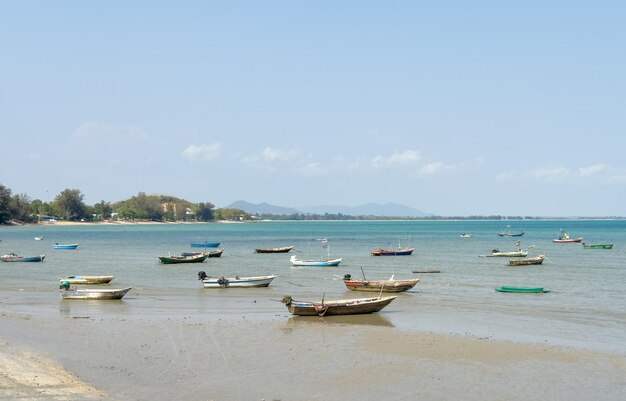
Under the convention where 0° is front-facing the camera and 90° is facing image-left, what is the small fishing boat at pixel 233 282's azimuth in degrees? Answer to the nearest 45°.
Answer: approximately 270°

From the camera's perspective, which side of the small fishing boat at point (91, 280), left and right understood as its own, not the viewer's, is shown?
right

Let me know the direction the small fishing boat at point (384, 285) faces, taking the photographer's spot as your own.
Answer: facing to the right of the viewer

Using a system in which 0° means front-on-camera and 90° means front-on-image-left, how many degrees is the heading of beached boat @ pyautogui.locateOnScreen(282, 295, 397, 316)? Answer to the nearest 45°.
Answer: approximately 270°

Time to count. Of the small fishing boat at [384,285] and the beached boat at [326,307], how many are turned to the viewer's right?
2

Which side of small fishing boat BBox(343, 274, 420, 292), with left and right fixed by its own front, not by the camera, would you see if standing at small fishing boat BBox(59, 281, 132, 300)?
back

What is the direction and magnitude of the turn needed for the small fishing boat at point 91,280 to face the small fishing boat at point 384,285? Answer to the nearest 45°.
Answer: approximately 45° to its right

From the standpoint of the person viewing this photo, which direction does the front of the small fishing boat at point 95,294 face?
facing to the right of the viewer

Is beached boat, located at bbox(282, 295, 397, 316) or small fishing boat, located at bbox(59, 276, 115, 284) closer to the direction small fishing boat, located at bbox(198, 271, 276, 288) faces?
the beached boat
